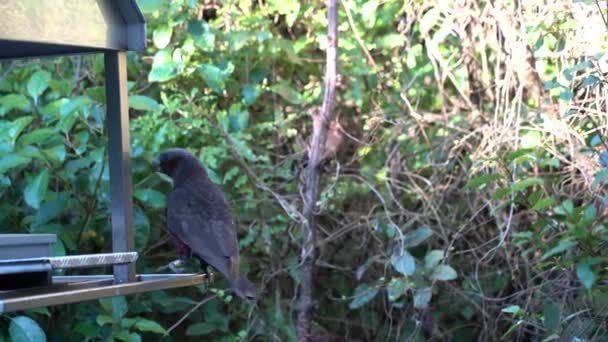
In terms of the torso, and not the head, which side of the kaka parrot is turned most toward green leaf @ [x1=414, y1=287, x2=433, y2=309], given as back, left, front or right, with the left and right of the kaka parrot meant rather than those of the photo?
right

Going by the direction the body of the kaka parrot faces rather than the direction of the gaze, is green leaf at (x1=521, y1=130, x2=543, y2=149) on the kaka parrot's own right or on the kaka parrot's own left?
on the kaka parrot's own right

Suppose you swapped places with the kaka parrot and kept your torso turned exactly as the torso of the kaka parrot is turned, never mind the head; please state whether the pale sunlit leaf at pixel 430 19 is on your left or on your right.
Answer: on your right

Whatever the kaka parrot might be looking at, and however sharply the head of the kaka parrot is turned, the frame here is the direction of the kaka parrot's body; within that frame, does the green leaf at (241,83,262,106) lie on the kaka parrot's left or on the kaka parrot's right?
on the kaka parrot's right

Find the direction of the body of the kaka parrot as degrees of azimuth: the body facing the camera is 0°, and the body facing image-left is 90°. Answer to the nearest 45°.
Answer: approximately 135°

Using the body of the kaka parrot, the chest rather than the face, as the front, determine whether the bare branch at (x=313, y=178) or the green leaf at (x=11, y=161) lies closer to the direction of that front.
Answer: the green leaf

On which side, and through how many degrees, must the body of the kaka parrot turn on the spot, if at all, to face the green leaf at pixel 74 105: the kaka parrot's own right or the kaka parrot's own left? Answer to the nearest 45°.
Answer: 0° — it already faces it
